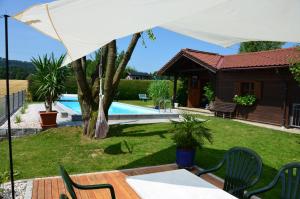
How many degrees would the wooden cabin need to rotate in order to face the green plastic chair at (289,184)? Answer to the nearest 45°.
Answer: approximately 45° to its left

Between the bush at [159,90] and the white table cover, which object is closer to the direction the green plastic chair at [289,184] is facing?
the white table cover

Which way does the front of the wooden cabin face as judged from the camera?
facing the viewer and to the left of the viewer

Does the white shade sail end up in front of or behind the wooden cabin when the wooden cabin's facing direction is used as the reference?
in front

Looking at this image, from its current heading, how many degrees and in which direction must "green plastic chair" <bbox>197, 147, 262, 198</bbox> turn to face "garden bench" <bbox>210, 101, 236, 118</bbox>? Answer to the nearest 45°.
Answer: approximately 135° to its right

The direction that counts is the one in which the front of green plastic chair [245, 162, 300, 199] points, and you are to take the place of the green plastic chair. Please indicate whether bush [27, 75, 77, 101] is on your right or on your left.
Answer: on your right

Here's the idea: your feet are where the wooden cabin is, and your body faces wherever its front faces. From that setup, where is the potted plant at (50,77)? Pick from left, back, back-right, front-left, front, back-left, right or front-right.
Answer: front

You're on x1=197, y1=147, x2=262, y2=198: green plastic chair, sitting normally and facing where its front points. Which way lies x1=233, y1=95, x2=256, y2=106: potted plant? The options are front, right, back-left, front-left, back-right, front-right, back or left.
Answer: back-right

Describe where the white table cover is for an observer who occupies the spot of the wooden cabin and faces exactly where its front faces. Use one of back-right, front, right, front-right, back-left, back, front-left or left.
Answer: front-left

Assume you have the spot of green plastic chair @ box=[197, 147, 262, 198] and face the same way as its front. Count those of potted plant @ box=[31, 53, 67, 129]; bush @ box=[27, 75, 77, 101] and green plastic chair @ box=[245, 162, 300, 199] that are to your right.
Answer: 2

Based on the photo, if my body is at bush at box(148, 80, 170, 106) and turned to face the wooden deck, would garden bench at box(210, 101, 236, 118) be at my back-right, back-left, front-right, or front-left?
front-left

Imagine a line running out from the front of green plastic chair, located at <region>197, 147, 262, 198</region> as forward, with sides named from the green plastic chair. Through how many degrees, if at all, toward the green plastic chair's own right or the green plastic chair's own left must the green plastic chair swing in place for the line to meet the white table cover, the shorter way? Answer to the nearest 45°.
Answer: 0° — it already faces it

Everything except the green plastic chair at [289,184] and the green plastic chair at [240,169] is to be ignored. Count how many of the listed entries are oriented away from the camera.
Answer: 0

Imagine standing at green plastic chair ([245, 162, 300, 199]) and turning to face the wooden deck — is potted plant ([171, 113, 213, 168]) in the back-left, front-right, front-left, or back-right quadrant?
front-right
